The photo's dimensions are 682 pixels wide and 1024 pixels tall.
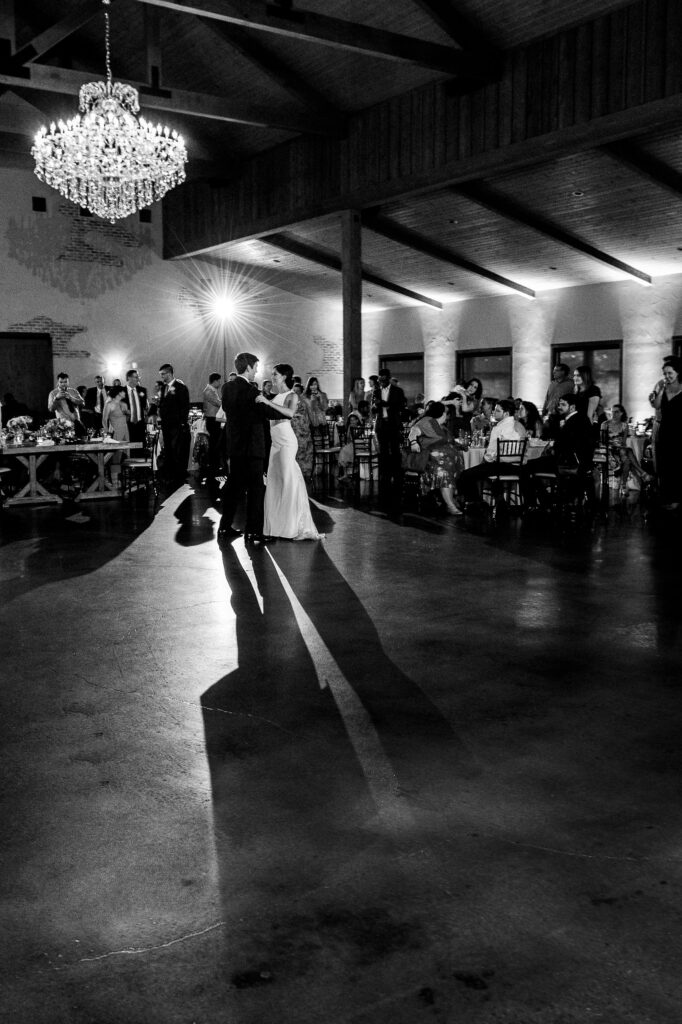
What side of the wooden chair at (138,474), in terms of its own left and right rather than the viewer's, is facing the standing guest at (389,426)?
back

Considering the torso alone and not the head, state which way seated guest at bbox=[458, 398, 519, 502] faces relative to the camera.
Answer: to the viewer's left

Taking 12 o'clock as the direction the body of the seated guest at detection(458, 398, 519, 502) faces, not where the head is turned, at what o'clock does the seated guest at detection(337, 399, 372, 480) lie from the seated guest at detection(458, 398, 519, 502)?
the seated guest at detection(337, 399, 372, 480) is roughly at 2 o'clock from the seated guest at detection(458, 398, 519, 502).

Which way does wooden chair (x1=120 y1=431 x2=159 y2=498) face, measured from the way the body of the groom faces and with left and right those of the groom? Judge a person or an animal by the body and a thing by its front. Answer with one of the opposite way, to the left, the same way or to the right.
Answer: the opposite way

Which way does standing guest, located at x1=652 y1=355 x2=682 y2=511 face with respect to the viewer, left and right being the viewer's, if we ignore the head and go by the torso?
facing the viewer and to the left of the viewer

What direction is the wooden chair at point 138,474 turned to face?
to the viewer's left

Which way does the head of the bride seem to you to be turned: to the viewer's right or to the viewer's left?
to the viewer's left

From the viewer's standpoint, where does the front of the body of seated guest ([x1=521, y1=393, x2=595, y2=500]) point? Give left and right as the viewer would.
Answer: facing to the left of the viewer

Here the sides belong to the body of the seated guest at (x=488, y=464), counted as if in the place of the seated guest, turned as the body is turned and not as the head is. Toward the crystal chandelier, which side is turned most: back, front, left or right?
front

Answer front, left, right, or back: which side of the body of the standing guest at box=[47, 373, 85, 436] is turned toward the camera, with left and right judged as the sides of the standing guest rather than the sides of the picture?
front

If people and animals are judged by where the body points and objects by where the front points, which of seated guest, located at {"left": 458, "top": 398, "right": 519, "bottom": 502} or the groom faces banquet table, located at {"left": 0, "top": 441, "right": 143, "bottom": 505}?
the seated guest

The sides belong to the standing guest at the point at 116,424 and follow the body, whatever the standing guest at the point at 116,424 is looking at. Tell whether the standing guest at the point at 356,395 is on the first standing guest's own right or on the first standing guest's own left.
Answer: on the first standing guest's own left

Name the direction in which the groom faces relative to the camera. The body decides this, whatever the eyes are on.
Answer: to the viewer's right

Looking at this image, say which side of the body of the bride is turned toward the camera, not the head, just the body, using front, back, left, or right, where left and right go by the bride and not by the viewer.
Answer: left

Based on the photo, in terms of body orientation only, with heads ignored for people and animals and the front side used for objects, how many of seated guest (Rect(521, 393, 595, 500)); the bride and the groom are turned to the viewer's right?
1

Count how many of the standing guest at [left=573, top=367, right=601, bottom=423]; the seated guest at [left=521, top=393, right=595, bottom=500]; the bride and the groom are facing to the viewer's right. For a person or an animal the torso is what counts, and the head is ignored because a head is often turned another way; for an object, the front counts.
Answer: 1
